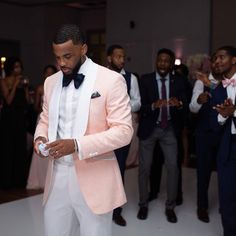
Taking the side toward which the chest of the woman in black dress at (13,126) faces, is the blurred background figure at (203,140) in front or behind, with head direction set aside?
in front

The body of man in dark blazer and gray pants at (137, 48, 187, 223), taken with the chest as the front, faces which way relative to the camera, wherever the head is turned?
toward the camera

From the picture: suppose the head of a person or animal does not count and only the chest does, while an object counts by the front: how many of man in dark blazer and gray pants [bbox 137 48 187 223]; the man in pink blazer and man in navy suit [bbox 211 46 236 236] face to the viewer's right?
0

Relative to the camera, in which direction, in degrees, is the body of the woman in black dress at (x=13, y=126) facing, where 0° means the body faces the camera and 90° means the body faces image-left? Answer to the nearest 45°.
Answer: approximately 315°

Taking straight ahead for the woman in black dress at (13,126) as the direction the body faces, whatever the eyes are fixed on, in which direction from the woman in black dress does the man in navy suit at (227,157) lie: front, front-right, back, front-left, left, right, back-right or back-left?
front

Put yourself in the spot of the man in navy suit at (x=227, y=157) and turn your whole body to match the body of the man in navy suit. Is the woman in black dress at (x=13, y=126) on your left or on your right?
on your right

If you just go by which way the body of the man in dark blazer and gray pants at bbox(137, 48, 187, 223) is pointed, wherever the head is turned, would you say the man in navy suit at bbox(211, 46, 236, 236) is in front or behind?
in front

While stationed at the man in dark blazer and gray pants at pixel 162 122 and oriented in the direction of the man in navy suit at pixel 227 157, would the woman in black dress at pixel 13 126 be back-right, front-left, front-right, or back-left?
back-right

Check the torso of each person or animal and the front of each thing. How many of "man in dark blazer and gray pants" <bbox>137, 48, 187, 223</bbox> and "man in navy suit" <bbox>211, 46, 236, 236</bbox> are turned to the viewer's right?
0

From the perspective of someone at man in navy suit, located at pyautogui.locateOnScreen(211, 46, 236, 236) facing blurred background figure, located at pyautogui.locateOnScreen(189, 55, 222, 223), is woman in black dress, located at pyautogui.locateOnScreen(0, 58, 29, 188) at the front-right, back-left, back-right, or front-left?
front-left

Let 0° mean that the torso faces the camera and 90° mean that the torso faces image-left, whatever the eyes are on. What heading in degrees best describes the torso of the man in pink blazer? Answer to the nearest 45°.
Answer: approximately 45°

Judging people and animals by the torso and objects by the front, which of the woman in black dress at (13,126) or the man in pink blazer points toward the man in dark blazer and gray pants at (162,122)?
the woman in black dress

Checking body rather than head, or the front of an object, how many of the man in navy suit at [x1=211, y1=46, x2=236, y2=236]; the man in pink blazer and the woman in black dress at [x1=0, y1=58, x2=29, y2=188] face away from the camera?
0
